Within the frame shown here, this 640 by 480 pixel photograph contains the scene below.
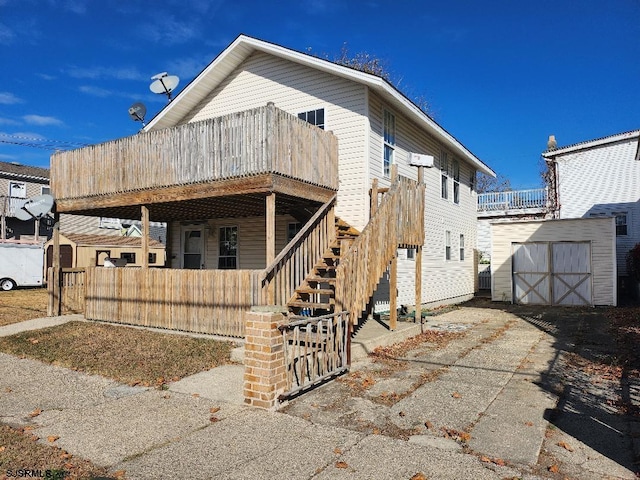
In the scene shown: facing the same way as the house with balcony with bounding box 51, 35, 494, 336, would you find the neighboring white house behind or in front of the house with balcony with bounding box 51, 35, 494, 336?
behind

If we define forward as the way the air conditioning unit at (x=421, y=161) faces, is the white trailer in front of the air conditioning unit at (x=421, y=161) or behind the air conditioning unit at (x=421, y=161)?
behind

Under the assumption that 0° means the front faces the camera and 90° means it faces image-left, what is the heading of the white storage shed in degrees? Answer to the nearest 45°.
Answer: approximately 0°

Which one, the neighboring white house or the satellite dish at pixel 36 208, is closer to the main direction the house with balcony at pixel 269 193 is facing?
the satellite dish

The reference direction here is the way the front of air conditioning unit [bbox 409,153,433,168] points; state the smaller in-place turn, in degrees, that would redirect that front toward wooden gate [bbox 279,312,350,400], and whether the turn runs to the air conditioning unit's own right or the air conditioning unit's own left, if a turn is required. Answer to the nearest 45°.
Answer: approximately 45° to the air conditioning unit's own right

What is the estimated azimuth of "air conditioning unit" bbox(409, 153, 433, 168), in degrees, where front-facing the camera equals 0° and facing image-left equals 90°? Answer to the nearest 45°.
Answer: approximately 315°

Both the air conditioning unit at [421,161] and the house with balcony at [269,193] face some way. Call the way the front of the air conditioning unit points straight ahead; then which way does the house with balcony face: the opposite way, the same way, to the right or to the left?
to the right

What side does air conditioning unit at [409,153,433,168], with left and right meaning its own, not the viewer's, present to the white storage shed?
left

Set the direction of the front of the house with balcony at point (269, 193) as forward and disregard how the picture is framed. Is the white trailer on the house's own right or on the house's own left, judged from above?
on the house's own right

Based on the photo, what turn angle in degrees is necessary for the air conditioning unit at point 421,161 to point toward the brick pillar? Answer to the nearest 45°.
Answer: approximately 45° to its right

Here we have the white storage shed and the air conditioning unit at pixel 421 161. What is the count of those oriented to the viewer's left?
0

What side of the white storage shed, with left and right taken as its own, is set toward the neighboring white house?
back

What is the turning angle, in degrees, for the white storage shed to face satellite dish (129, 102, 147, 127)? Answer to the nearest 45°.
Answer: approximately 45° to its right

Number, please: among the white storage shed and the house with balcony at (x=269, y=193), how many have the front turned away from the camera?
0
